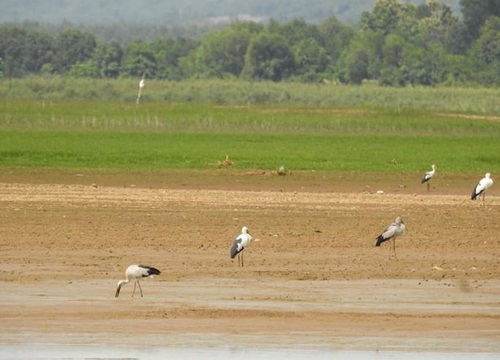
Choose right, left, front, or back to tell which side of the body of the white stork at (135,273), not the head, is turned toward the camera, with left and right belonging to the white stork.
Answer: left
